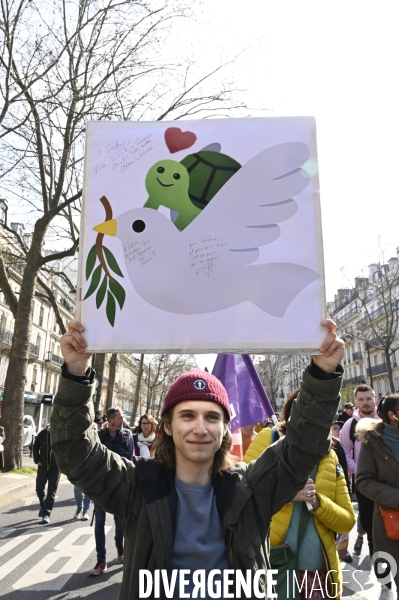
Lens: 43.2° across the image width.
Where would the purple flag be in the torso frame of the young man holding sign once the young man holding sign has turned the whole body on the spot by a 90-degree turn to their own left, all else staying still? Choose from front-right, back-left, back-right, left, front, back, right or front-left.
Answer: left

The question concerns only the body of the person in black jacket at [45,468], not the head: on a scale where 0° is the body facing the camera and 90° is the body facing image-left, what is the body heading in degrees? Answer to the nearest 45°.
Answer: approximately 0°

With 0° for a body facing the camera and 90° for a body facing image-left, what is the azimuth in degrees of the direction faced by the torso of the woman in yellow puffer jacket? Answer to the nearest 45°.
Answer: approximately 45°

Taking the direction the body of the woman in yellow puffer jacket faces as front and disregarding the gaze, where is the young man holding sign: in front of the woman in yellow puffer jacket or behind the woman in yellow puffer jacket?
in front

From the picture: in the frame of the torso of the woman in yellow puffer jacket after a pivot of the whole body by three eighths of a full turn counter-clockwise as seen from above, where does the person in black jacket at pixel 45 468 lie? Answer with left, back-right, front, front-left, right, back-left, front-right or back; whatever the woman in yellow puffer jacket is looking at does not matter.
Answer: back-left

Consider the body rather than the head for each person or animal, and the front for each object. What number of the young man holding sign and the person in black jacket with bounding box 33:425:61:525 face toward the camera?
2

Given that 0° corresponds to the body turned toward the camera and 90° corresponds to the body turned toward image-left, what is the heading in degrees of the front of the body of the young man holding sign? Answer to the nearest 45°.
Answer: approximately 0°

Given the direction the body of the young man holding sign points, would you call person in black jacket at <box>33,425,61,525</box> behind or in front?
behind

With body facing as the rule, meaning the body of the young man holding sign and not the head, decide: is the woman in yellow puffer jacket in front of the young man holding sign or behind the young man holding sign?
behind
